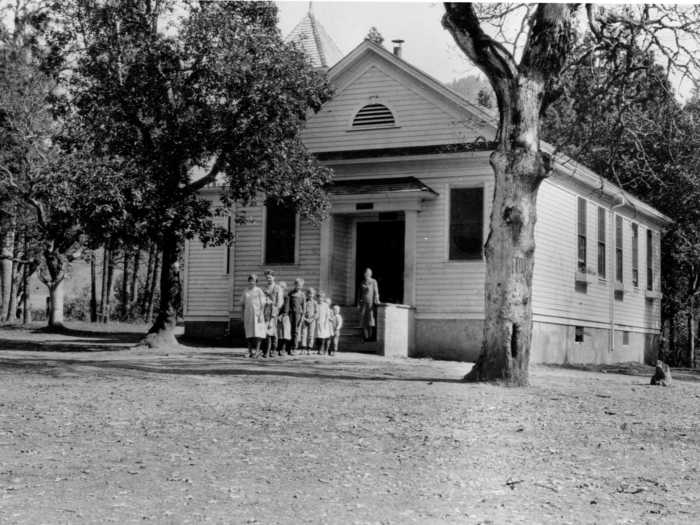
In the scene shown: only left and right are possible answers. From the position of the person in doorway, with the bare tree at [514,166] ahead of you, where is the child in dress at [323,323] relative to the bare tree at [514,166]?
right

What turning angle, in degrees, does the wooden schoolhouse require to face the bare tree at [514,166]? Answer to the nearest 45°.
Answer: approximately 45° to its left

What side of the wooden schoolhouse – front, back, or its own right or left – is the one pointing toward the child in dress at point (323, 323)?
front

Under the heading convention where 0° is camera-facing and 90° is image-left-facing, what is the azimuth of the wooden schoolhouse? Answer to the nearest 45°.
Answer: approximately 45°

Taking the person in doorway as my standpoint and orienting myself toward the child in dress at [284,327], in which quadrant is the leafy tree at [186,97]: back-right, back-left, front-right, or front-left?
front-right

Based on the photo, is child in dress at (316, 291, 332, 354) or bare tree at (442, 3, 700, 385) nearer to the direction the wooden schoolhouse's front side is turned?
the child in dress

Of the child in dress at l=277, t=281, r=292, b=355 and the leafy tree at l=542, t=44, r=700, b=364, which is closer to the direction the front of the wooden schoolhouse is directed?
the child in dress

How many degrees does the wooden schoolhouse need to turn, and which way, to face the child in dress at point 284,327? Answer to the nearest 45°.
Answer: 0° — it already faces them

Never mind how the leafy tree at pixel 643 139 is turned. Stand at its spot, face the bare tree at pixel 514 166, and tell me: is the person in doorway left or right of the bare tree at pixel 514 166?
right
